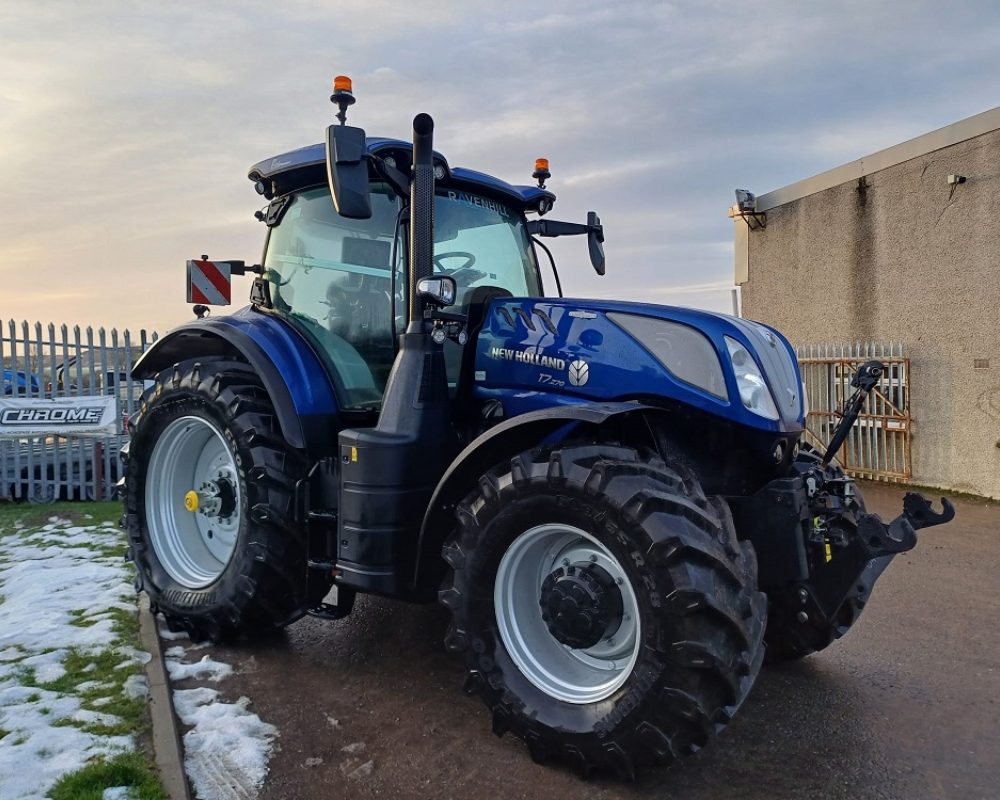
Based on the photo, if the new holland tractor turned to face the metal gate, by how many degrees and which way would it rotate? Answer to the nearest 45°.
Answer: approximately 90° to its left

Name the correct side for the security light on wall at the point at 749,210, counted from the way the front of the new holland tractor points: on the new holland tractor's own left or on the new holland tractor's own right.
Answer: on the new holland tractor's own left

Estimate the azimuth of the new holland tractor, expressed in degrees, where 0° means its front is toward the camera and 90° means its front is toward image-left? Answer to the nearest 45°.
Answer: approximately 315°

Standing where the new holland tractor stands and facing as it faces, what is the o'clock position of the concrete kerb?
The concrete kerb is roughly at 4 o'clock from the new holland tractor.

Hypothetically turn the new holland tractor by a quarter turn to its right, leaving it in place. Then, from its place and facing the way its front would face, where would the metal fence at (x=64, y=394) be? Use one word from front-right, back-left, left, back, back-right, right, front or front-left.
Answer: right

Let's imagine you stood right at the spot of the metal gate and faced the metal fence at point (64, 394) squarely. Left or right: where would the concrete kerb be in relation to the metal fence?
left
